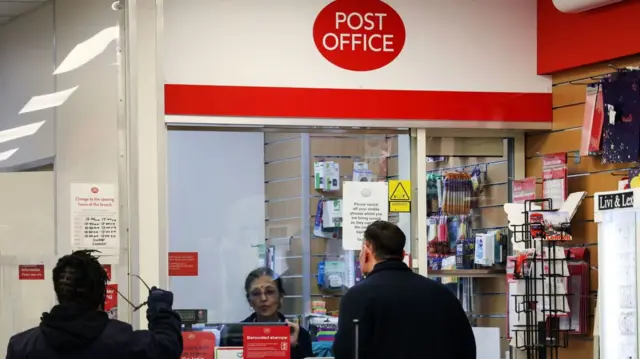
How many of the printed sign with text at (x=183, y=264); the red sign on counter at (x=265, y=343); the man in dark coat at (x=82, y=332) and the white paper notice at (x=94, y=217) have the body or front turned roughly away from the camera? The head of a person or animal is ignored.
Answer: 1

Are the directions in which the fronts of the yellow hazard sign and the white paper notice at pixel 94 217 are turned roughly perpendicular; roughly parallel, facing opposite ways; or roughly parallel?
roughly parallel

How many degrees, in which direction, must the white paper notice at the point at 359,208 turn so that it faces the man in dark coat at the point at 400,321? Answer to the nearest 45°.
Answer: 0° — it already faces them

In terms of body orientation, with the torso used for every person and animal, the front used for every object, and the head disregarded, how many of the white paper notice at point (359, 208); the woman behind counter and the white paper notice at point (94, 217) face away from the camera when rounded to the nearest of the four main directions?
0

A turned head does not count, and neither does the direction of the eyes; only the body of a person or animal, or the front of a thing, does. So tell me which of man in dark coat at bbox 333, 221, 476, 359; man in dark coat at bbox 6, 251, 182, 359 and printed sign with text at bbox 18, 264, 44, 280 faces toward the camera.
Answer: the printed sign with text

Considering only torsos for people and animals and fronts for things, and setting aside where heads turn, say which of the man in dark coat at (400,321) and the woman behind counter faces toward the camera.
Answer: the woman behind counter

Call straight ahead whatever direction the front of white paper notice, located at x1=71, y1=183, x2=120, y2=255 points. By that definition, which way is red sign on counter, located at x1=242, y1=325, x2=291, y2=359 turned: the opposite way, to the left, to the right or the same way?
the same way

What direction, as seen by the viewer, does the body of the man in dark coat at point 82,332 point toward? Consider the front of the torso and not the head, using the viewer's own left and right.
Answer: facing away from the viewer

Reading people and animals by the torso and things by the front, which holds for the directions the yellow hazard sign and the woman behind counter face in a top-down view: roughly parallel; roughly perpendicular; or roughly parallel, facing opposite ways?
roughly parallel

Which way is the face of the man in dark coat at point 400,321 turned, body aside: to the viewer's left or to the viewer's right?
to the viewer's left

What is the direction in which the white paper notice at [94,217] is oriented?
toward the camera

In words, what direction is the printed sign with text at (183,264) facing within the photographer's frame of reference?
facing the viewer
